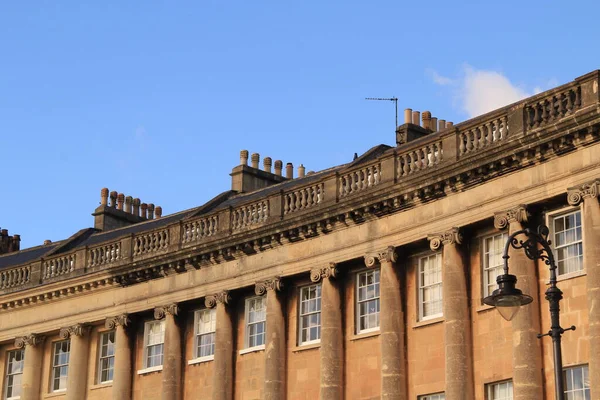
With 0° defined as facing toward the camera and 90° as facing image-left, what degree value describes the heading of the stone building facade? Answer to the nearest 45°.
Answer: approximately 45°
